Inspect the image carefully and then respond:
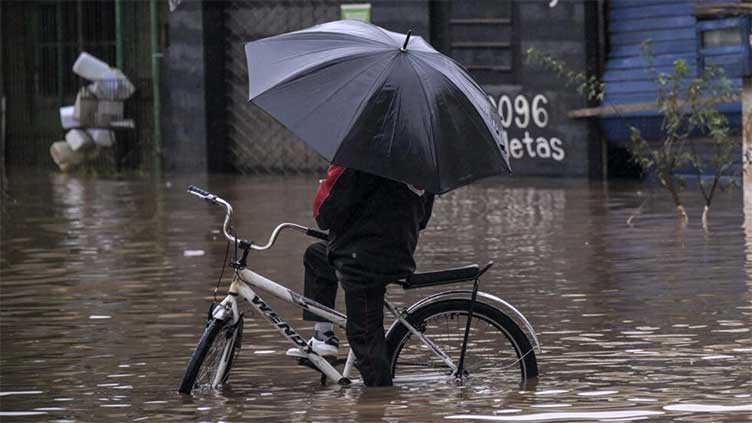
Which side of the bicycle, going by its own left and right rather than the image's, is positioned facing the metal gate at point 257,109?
right

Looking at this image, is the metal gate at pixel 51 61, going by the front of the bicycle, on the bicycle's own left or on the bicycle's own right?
on the bicycle's own right

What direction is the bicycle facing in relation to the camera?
to the viewer's left

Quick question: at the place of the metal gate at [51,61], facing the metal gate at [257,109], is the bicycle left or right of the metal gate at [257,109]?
right
